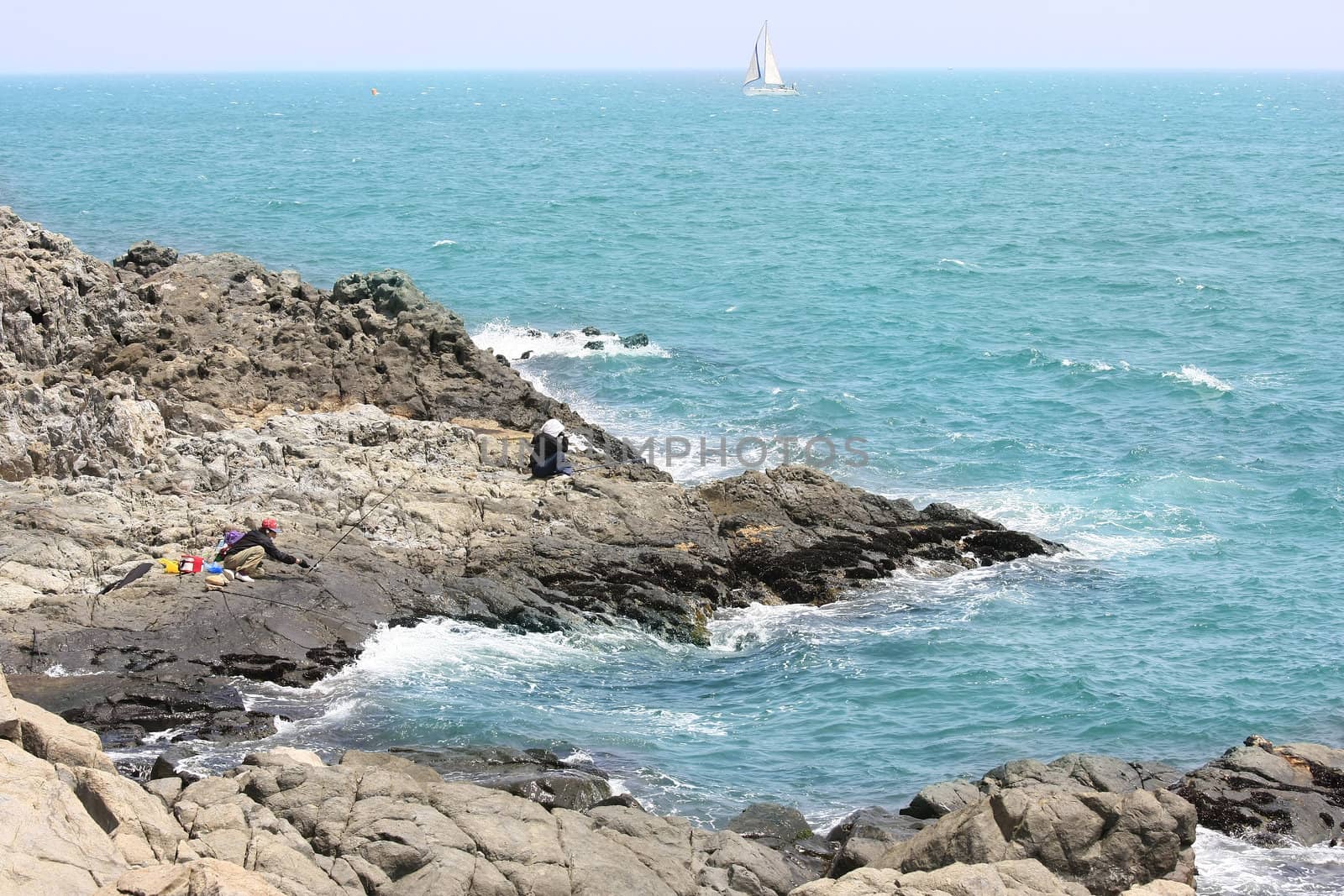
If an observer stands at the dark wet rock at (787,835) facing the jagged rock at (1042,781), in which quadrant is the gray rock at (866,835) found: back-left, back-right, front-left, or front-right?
front-right

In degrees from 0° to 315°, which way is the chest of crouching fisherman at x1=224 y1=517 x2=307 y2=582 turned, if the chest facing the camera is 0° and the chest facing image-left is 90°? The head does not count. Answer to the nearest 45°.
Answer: approximately 270°

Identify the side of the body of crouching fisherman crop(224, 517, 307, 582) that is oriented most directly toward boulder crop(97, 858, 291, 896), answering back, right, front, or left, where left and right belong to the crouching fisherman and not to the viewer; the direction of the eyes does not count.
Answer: right

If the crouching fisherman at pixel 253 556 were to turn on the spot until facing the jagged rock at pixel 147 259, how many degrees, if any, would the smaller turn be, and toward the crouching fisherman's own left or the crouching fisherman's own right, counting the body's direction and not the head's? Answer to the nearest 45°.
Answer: approximately 90° to the crouching fisherman's own left

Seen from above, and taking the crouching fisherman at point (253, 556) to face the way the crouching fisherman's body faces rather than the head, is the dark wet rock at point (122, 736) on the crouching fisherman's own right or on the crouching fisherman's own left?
on the crouching fisherman's own right

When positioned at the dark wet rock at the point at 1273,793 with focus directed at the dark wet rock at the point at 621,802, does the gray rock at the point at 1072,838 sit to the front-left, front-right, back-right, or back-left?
front-left

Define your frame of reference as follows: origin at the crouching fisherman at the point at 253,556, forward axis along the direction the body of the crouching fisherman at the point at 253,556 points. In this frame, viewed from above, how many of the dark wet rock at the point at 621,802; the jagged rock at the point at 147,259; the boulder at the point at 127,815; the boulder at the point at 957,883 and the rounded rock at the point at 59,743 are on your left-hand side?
1

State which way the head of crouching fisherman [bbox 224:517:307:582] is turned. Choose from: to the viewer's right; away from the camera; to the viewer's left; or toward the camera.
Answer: to the viewer's right

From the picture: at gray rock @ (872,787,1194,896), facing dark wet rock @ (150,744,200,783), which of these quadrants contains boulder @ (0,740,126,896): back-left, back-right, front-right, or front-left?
front-left

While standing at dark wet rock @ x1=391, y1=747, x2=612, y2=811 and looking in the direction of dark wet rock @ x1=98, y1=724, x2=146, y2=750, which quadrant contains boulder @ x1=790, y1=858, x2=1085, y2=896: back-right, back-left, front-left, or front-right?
back-left

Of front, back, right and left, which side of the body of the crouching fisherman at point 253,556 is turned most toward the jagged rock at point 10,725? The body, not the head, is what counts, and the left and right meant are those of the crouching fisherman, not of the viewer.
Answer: right

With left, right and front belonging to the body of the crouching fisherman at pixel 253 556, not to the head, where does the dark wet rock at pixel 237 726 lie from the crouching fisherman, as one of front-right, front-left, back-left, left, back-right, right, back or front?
right

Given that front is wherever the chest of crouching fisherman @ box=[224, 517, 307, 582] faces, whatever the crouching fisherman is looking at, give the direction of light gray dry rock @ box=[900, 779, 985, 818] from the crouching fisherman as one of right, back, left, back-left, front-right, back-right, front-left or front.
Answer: front-right

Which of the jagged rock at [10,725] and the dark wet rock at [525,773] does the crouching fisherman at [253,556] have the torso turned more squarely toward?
the dark wet rock

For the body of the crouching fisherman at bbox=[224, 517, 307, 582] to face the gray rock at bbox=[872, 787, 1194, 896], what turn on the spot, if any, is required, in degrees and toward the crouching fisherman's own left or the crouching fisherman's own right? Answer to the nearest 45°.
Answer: approximately 45° to the crouching fisherman's own right

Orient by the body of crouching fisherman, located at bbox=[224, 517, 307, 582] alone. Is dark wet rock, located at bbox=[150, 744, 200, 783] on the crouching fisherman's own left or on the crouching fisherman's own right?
on the crouching fisherman's own right

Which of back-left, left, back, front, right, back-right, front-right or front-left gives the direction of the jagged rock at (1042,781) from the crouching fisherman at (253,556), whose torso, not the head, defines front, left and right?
front-right
